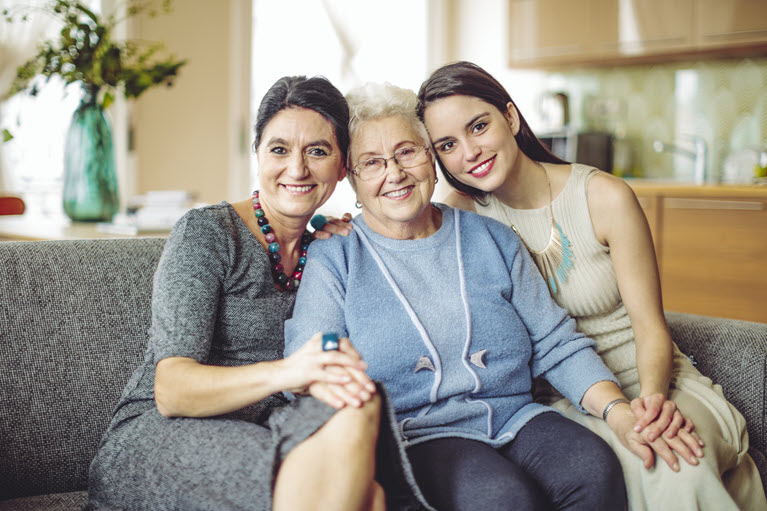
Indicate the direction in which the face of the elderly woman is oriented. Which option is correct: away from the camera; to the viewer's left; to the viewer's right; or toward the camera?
toward the camera

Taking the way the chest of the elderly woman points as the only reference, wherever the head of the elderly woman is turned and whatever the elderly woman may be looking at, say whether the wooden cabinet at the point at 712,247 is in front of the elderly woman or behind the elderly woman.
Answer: behind

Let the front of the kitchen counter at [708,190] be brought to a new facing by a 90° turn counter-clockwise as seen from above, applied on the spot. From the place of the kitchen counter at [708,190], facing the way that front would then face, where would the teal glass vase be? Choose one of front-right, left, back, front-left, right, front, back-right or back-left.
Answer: back-right

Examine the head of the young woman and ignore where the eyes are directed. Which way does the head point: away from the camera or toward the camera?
toward the camera

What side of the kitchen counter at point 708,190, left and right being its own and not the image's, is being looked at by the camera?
front

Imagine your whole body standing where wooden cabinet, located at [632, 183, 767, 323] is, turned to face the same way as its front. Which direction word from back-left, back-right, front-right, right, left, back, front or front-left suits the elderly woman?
front

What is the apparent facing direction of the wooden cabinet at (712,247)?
toward the camera

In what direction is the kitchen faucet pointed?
to the viewer's left

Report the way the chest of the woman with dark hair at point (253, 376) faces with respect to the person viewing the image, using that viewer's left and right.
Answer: facing the viewer and to the right of the viewer

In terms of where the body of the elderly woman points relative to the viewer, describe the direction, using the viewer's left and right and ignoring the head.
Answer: facing the viewer

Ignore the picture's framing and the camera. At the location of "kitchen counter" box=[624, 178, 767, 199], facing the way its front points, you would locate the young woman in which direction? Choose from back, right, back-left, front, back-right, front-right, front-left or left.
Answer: front

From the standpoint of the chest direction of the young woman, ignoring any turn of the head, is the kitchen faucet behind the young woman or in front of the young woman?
behind

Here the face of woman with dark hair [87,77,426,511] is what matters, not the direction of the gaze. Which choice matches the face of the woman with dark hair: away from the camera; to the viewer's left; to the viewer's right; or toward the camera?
toward the camera
